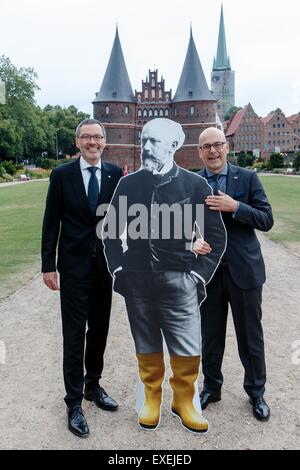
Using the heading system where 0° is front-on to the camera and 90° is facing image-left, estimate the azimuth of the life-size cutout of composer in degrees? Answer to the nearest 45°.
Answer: approximately 0°

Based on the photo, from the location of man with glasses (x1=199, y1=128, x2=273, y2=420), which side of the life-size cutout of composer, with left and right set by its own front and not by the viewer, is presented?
left

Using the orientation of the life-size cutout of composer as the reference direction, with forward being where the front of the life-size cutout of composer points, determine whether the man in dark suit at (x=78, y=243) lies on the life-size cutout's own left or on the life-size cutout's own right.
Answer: on the life-size cutout's own right

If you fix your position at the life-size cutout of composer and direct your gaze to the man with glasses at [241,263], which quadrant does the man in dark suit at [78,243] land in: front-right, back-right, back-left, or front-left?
back-left
